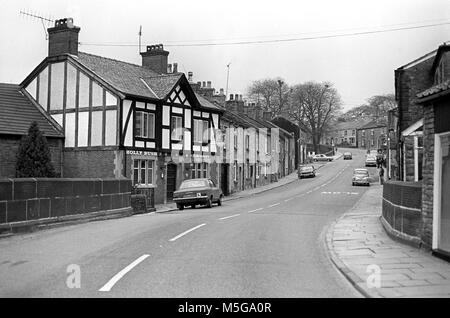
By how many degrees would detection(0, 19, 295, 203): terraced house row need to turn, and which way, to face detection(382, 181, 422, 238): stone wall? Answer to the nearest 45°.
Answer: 0° — it already faces it

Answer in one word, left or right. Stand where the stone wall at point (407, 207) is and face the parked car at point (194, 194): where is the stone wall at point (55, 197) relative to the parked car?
left

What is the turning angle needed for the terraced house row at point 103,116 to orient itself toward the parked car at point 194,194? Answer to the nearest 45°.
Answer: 0° — it already faces it

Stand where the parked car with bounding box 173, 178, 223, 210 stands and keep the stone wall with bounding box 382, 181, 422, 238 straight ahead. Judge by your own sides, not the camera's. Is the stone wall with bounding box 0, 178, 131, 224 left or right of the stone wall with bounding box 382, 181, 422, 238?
right

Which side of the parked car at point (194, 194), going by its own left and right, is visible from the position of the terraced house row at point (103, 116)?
left

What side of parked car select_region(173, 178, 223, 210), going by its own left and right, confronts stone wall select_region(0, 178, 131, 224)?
back

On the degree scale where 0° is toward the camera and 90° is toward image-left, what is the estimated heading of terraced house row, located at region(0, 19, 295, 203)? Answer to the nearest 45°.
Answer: approximately 315°

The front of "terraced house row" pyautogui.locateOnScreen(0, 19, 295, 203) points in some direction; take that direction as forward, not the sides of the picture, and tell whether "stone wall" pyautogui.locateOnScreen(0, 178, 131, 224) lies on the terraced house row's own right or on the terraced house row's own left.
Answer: on the terraced house row's own right

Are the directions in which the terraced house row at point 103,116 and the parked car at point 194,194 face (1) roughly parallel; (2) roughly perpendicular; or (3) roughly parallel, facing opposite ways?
roughly perpendicular
